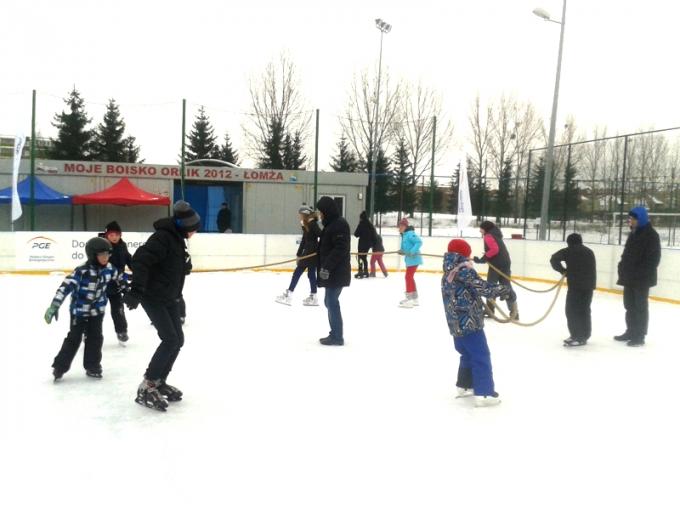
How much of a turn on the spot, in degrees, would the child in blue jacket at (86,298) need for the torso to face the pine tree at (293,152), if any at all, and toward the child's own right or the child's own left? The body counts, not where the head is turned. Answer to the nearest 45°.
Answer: approximately 135° to the child's own left

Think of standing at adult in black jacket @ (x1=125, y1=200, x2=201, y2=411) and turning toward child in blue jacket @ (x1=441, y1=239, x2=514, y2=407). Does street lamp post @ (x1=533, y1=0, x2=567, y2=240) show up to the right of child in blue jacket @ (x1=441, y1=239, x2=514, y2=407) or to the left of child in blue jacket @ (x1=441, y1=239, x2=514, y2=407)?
left
